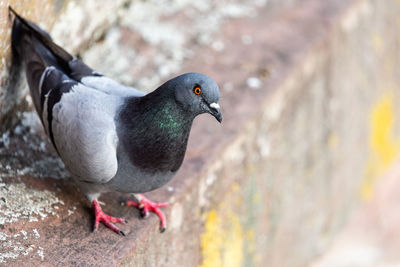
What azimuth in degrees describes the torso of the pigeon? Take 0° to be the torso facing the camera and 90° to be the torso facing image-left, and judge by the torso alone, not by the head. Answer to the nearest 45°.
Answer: approximately 315°
